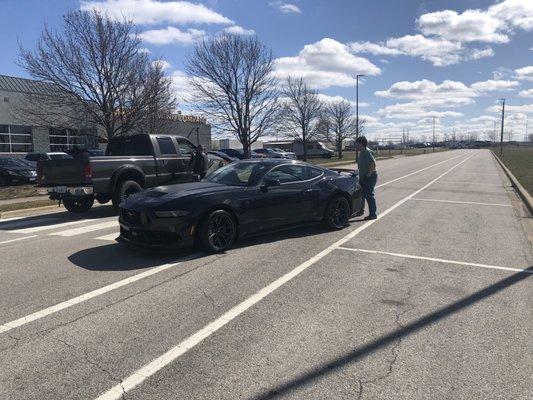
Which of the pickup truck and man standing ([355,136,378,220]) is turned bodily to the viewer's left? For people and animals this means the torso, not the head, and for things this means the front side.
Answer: the man standing

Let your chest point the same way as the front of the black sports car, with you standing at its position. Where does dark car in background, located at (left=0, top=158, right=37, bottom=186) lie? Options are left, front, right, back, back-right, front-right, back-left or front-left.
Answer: right

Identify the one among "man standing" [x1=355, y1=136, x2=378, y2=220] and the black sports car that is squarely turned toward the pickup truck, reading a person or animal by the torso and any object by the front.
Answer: the man standing

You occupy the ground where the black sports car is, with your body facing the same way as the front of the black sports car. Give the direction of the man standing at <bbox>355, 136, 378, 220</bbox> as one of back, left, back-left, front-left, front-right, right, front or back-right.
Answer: back

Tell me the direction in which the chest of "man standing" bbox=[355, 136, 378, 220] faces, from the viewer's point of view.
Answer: to the viewer's left

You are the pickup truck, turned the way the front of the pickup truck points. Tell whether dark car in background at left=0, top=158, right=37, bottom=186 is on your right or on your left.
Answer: on your left

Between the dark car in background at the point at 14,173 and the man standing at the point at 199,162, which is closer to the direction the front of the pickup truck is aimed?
the man standing

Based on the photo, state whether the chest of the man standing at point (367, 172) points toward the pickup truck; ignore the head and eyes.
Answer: yes

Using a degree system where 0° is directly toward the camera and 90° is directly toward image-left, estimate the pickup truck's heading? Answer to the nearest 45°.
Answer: approximately 225°

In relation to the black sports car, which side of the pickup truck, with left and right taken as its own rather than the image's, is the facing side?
right

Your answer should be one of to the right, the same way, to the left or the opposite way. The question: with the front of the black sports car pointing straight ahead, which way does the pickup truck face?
the opposite way

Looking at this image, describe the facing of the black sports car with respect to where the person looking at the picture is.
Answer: facing the viewer and to the left of the viewer
